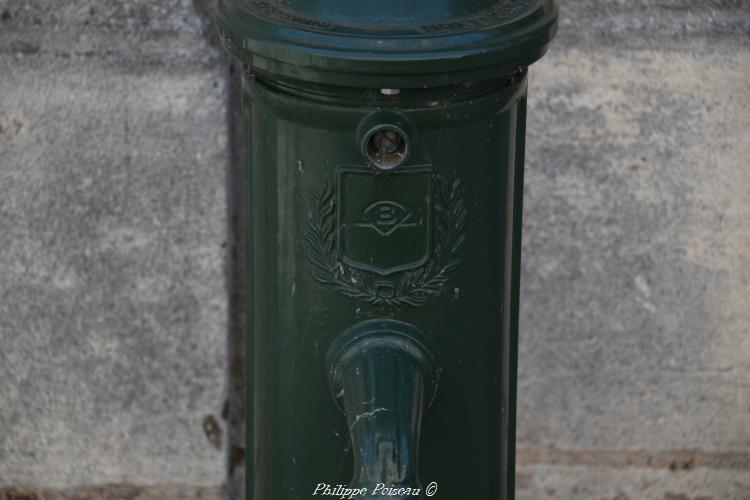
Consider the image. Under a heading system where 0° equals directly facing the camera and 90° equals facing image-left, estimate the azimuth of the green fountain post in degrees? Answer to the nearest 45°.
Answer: approximately 0°
